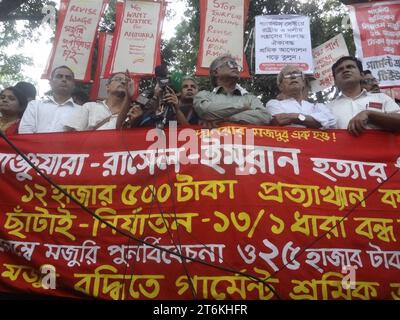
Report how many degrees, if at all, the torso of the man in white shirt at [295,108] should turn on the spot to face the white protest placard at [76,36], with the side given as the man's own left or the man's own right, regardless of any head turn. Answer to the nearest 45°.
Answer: approximately 90° to the man's own right

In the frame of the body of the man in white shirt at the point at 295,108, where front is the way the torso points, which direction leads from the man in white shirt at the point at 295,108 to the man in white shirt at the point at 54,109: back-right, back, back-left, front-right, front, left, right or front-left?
right

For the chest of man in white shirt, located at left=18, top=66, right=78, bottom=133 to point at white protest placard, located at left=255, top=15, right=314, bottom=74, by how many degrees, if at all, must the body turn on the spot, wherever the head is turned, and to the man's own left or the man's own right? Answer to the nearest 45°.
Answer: approximately 90° to the man's own left

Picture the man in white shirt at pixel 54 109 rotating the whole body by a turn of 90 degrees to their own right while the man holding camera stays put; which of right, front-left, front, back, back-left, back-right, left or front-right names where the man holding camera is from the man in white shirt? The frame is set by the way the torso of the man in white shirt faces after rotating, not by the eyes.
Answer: back-left

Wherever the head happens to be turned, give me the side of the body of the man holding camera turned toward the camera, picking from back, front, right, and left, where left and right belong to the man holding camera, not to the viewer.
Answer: front

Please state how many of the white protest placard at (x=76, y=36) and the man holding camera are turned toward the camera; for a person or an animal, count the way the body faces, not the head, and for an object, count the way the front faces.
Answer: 2

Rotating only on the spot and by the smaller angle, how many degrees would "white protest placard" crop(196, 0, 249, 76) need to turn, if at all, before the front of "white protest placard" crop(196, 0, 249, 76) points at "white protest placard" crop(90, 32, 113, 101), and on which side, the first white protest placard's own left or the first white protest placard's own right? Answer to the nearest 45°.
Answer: approximately 90° to the first white protest placard's own right

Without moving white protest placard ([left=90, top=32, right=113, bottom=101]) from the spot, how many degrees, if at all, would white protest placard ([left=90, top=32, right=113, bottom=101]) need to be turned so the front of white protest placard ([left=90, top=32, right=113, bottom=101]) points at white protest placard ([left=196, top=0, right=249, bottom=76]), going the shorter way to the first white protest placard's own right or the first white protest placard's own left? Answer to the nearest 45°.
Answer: approximately 45° to the first white protest placard's own left
